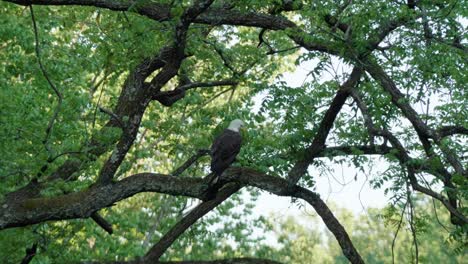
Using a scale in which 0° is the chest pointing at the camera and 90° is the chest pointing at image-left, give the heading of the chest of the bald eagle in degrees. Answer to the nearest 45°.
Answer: approximately 225°
